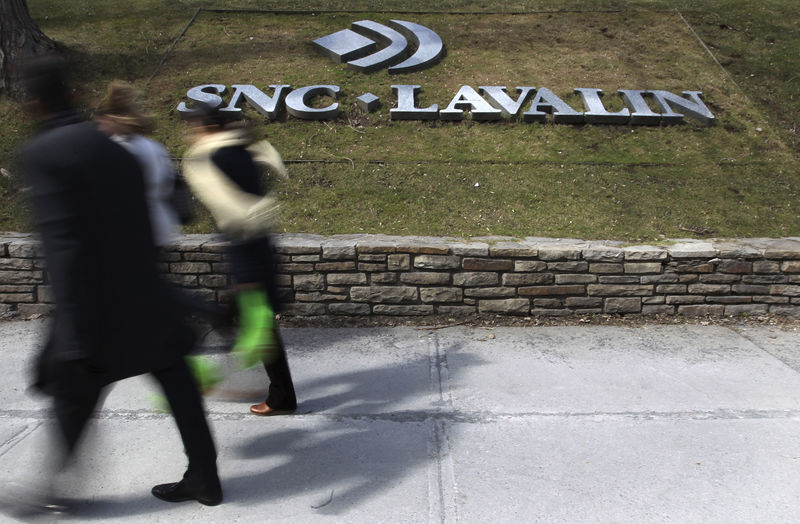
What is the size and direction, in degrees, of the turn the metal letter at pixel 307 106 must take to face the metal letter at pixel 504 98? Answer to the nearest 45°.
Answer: approximately 90° to its left

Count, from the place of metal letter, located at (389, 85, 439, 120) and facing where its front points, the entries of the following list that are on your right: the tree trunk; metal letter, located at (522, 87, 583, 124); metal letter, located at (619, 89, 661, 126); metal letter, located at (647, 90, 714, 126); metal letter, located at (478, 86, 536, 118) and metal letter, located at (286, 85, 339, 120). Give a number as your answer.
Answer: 2

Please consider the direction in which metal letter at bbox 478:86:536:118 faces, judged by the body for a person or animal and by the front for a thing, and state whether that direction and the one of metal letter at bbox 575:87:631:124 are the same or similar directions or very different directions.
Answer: same or similar directions

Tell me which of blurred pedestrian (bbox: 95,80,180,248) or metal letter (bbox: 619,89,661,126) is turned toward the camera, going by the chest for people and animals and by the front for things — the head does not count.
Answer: the metal letter

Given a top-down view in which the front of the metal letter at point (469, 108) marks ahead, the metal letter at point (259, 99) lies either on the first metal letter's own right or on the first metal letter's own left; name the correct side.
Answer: on the first metal letter's own right

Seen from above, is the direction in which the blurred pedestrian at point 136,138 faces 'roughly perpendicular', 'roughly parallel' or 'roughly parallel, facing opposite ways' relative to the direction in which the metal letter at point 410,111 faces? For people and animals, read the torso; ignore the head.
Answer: roughly perpendicular

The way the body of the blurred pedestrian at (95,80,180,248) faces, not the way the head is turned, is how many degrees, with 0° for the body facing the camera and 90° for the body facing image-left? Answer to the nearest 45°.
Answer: approximately 90°

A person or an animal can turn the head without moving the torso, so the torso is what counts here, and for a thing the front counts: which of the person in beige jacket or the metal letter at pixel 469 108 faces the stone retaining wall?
the metal letter

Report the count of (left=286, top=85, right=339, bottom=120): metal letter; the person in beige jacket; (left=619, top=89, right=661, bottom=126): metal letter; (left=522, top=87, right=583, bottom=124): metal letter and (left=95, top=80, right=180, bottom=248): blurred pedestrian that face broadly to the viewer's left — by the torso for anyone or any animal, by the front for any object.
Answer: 2

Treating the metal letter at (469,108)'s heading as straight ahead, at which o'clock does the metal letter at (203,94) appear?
the metal letter at (203,94) is roughly at 3 o'clock from the metal letter at (469,108).

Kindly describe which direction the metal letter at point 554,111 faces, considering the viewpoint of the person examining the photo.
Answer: facing the viewer

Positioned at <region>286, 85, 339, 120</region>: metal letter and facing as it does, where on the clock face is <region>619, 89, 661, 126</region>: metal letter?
<region>619, 89, 661, 126</region>: metal letter is roughly at 9 o'clock from <region>286, 85, 339, 120</region>: metal letter.

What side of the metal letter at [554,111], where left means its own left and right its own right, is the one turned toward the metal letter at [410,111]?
right

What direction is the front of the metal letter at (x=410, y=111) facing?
toward the camera

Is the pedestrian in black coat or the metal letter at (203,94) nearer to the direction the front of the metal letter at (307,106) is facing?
the pedestrian in black coat

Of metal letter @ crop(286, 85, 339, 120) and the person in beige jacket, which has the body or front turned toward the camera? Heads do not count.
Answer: the metal letter

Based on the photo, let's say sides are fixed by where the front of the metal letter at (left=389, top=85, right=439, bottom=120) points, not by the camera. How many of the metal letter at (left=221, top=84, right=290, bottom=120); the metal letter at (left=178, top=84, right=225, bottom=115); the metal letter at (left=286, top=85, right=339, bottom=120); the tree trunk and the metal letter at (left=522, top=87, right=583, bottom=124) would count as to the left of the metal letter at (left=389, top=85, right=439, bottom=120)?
1
